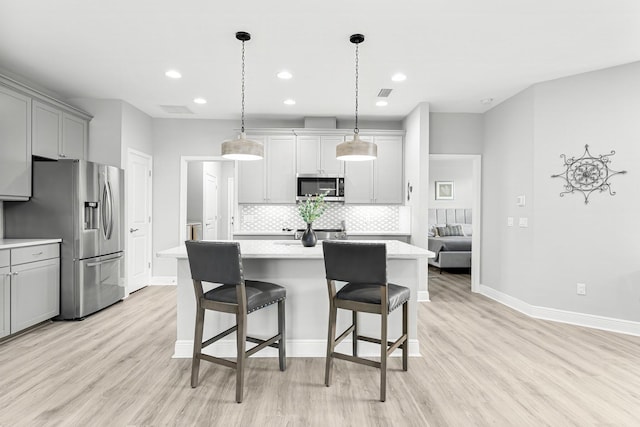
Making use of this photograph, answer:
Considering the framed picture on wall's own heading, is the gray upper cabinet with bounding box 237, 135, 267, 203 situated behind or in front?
in front

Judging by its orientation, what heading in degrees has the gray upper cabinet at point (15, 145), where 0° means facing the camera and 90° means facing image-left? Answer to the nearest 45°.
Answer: approximately 315°

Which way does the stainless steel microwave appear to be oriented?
toward the camera

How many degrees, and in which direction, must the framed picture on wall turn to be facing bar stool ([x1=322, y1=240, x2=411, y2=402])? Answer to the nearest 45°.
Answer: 0° — it already faces it

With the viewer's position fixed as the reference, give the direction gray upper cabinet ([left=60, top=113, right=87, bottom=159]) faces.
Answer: facing the viewer and to the right of the viewer

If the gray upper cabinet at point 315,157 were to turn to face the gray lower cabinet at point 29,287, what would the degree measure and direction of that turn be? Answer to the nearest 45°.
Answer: approximately 45° to its right

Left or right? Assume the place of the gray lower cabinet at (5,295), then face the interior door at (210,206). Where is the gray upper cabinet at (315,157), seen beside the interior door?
right

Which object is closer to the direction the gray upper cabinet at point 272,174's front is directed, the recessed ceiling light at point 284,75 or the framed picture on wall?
the recessed ceiling light

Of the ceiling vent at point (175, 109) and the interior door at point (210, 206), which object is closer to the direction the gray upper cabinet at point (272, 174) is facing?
the ceiling vent

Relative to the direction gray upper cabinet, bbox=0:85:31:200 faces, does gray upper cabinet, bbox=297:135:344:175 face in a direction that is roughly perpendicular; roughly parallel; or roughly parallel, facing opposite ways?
roughly perpendicular

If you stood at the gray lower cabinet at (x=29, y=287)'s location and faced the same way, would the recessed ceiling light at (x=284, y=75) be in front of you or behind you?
in front

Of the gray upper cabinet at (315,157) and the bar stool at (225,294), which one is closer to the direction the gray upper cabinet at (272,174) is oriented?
the bar stool

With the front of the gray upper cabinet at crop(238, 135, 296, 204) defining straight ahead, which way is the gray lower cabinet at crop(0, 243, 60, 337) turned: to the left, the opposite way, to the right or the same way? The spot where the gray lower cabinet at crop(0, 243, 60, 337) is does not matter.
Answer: to the left

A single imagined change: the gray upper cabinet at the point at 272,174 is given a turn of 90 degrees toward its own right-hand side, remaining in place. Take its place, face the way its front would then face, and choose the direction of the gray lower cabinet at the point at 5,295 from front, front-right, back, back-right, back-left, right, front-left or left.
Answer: front-left

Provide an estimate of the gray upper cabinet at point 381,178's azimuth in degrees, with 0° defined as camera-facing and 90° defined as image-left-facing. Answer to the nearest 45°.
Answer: approximately 0°

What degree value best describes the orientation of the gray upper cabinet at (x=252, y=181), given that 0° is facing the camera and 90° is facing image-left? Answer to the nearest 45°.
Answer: approximately 0°

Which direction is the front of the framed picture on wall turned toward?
toward the camera

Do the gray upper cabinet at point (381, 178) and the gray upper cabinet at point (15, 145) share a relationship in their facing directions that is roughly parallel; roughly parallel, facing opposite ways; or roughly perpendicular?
roughly perpendicular

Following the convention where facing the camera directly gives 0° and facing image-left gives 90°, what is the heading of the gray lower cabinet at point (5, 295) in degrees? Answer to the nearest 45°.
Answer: approximately 315°

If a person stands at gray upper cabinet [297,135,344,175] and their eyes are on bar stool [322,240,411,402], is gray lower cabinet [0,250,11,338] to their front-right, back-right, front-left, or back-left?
front-right

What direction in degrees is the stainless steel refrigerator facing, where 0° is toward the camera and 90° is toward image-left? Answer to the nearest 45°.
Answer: approximately 315°
